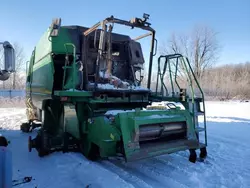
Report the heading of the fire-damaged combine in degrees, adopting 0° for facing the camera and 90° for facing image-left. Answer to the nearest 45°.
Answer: approximately 315°
